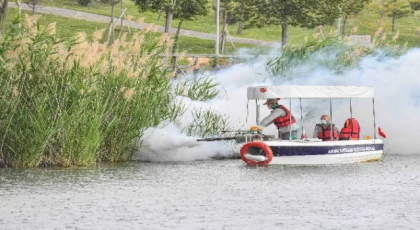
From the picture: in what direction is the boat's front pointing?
to the viewer's left

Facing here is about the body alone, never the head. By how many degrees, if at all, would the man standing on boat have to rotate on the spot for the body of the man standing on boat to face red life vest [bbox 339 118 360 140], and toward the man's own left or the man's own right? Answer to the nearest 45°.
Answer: approximately 135° to the man's own right

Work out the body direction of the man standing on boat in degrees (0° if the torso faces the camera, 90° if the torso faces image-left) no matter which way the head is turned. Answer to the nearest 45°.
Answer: approximately 90°
